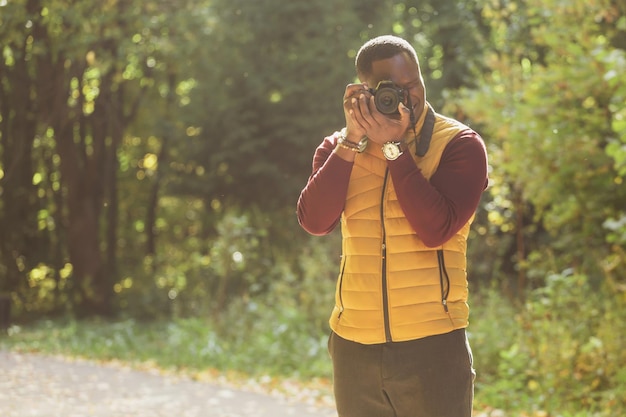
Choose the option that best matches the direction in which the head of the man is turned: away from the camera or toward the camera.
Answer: toward the camera

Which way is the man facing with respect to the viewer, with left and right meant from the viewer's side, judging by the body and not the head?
facing the viewer
